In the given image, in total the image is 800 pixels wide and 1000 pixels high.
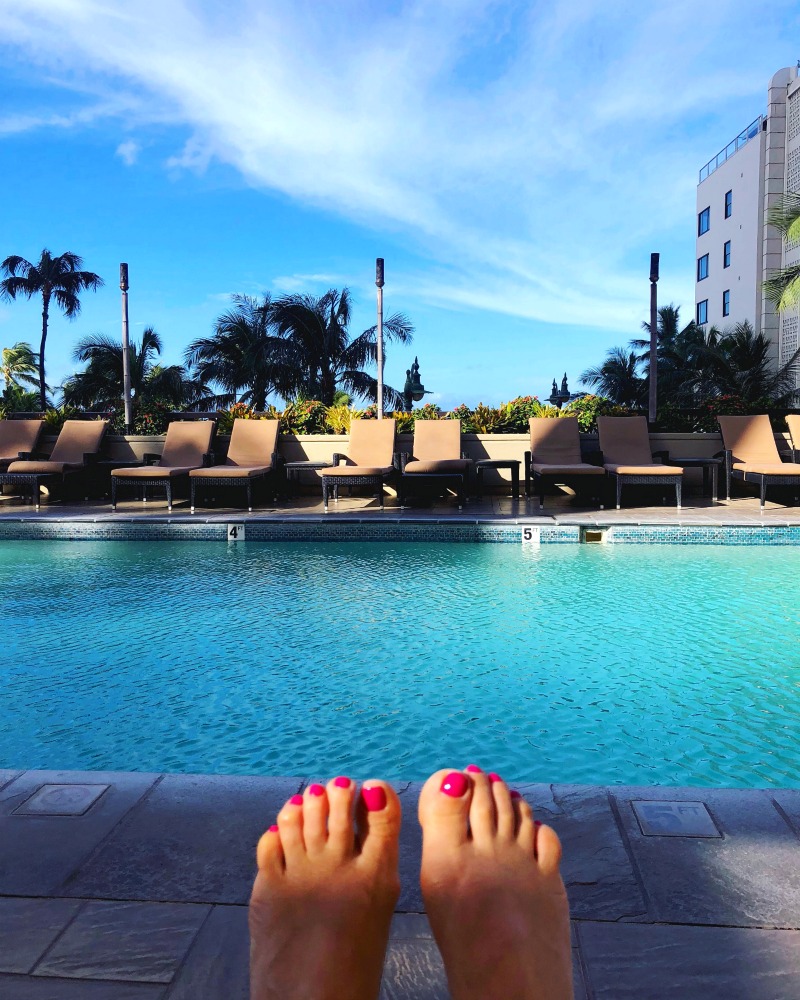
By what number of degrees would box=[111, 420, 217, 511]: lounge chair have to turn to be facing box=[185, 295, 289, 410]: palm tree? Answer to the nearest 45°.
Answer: approximately 135° to its right

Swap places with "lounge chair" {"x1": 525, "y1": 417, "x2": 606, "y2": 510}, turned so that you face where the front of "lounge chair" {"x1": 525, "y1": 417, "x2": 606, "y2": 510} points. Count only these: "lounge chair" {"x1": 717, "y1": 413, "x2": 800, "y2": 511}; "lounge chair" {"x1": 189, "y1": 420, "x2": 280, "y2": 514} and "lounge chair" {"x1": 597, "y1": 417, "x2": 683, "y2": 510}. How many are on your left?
2

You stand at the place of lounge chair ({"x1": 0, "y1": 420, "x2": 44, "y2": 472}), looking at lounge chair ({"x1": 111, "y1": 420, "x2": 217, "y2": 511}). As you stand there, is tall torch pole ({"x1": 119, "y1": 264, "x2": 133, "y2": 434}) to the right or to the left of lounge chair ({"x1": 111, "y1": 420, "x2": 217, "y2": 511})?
left

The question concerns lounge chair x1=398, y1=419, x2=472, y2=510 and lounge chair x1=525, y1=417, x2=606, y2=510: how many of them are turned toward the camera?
2

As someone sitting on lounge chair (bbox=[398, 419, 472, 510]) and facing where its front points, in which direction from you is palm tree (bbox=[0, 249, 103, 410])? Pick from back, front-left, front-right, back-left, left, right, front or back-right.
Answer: back-right

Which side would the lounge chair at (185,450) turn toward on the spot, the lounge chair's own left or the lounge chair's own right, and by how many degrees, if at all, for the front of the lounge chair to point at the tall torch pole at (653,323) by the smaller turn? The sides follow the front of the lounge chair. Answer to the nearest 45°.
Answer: approximately 135° to the lounge chair's own left

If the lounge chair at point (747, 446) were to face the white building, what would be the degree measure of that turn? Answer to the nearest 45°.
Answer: approximately 135° to its left

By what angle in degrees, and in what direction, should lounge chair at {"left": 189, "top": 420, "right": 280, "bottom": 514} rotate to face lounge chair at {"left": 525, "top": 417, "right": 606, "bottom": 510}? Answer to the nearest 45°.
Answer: approximately 135° to its left

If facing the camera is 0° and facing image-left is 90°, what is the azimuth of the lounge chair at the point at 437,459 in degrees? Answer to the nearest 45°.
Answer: approximately 0°

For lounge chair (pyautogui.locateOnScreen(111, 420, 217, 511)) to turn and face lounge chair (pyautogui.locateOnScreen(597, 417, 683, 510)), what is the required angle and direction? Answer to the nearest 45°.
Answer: approximately 135° to its left

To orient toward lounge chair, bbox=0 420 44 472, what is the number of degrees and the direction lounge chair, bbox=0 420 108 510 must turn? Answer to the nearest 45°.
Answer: approximately 90° to its right

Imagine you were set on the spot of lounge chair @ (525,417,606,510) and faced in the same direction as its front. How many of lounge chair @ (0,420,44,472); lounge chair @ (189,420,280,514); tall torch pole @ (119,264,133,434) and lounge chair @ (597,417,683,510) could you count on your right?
3

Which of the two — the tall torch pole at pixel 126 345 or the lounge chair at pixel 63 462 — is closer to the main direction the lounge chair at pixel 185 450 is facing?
the lounge chair

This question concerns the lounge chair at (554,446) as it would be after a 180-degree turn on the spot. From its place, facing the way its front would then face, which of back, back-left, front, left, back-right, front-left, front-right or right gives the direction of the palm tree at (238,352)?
front-left
